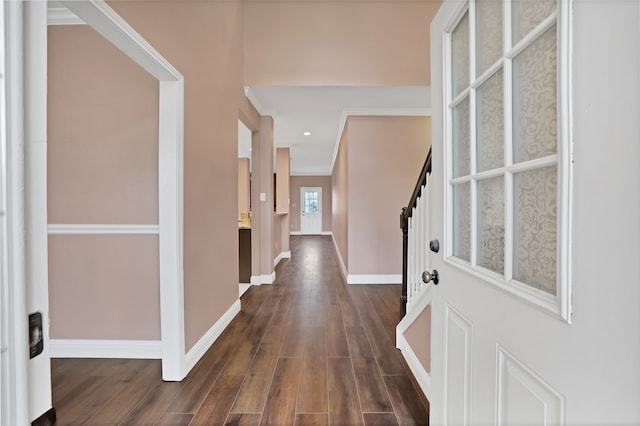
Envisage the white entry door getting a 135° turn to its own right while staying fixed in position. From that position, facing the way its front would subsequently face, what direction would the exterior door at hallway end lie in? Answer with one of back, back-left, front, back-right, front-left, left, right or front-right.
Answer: front-left

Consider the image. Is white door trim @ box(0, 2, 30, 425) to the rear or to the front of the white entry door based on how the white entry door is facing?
to the front

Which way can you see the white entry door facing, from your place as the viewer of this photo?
facing the viewer and to the left of the viewer
